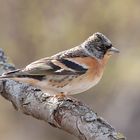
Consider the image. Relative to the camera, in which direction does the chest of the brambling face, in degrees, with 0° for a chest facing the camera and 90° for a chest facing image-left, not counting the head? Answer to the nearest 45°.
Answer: approximately 270°
